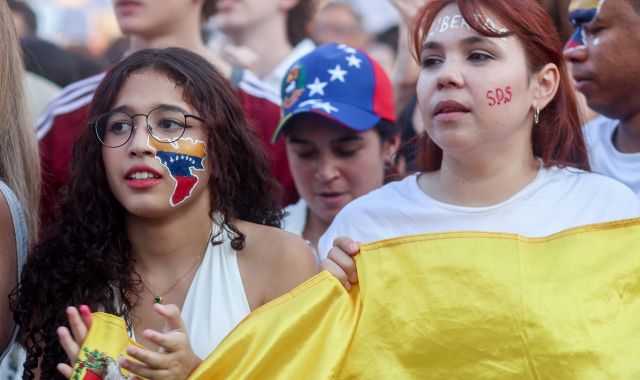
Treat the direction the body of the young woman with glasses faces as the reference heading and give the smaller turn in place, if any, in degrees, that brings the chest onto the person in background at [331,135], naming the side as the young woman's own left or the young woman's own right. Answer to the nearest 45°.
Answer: approximately 180°

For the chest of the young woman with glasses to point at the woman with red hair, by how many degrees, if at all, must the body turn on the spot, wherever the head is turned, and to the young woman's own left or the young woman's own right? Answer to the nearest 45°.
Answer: approximately 135° to the young woman's own left

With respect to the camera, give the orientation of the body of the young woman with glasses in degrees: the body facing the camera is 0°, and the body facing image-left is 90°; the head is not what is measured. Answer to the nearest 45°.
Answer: approximately 45°

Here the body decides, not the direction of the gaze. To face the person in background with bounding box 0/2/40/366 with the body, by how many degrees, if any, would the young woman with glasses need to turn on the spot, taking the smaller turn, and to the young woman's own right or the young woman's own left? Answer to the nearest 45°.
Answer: approximately 90° to the young woman's own right

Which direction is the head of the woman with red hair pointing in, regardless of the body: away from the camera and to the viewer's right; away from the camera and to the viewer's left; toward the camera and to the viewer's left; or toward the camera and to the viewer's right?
toward the camera and to the viewer's left
